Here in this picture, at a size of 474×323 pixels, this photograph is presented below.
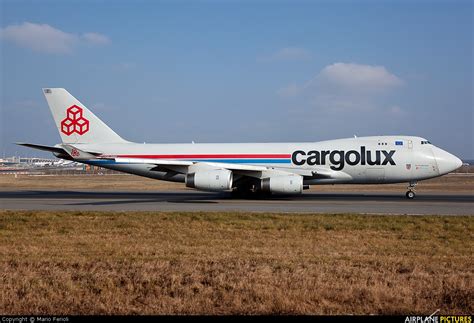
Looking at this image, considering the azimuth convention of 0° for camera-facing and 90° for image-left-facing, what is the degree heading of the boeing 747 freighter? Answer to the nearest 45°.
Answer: approximately 270°
